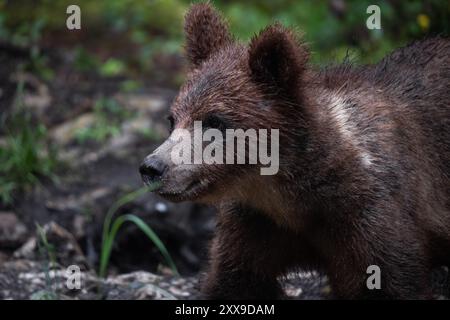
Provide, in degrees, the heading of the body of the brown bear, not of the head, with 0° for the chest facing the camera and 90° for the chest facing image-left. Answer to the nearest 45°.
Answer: approximately 45°
